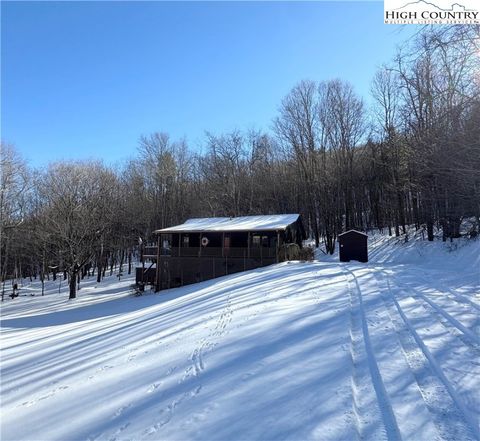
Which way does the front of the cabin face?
toward the camera

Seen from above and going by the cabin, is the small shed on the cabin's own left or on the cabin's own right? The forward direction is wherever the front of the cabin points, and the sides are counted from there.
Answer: on the cabin's own left
